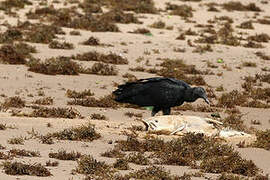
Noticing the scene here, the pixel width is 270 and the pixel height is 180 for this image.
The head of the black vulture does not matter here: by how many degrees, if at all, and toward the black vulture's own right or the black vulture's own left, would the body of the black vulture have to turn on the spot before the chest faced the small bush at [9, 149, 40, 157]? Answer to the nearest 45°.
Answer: approximately 135° to the black vulture's own right

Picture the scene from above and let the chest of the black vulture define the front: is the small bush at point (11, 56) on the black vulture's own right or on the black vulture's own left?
on the black vulture's own left

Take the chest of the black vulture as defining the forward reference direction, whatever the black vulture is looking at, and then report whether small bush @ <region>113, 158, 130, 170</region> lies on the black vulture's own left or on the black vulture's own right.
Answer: on the black vulture's own right

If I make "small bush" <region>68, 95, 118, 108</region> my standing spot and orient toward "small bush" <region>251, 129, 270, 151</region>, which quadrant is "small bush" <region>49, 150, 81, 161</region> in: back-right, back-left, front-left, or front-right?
front-right

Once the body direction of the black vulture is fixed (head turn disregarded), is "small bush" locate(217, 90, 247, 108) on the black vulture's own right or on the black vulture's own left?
on the black vulture's own left

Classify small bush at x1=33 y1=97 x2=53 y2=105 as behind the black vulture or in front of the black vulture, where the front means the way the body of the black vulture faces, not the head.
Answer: behind

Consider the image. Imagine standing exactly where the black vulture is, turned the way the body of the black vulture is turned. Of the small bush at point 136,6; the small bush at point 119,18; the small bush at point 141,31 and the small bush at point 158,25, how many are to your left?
4

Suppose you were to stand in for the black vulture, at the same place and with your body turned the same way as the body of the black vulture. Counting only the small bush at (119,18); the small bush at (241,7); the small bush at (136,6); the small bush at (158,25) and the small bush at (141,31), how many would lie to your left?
5

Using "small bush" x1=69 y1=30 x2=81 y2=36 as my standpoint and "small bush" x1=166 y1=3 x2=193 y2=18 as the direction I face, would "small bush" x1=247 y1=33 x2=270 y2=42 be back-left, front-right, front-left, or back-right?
front-right

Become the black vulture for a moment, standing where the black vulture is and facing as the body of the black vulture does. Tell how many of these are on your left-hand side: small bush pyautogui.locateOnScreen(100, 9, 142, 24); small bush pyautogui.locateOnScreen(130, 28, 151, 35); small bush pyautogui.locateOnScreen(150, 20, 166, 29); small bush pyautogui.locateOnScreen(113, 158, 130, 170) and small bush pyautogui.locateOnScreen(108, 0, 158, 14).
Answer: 4

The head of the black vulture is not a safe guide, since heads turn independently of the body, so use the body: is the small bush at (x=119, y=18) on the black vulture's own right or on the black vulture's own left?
on the black vulture's own left

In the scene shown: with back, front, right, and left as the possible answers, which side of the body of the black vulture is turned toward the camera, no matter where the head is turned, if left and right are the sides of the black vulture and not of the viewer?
right
